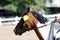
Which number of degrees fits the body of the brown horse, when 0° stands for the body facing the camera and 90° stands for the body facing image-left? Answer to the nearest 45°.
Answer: approximately 90°
